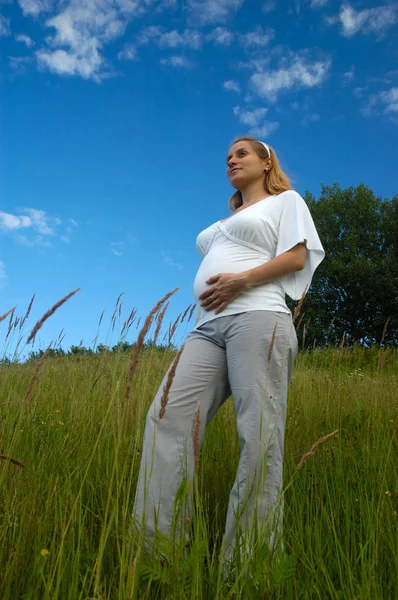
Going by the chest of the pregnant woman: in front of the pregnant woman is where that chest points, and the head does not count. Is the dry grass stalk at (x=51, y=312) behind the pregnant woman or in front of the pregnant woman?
in front

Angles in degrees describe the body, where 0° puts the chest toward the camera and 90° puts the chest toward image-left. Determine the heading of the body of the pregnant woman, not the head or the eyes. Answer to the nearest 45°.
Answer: approximately 45°
